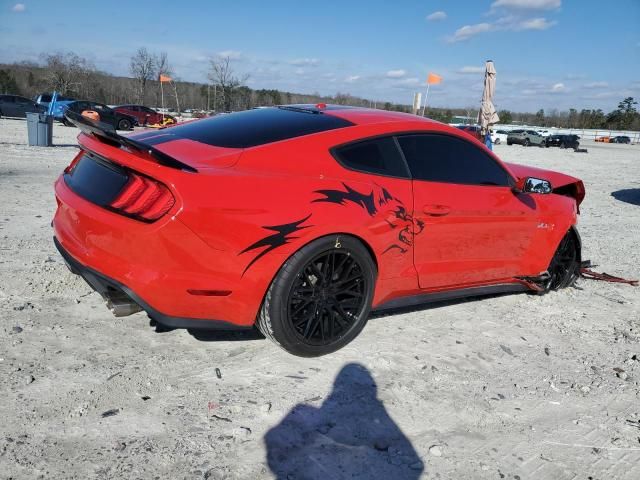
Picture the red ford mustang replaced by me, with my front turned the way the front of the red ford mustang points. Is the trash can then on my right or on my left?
on my left

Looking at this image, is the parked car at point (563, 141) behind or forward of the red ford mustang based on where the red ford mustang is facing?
forward

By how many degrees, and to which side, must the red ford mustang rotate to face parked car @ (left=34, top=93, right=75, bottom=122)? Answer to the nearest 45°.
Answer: approximately 90° to its left

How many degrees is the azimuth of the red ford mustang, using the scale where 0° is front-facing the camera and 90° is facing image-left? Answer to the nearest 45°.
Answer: approximately 225°

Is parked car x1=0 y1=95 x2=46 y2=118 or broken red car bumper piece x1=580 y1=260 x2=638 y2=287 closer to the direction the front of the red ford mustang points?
the broken red car bumper piece
